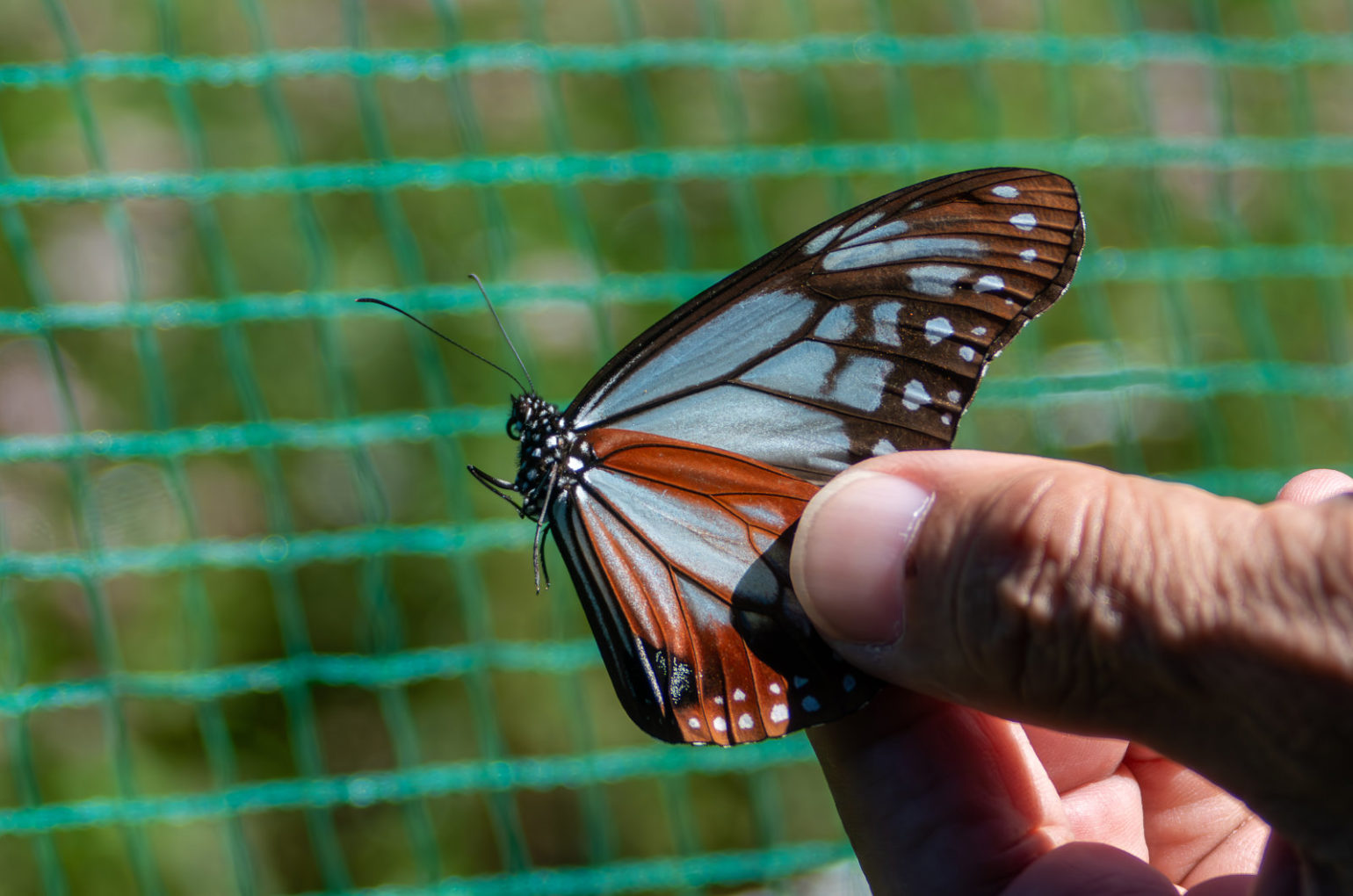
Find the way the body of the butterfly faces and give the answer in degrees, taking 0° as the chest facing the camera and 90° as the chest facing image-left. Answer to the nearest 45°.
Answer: approximately 90°
